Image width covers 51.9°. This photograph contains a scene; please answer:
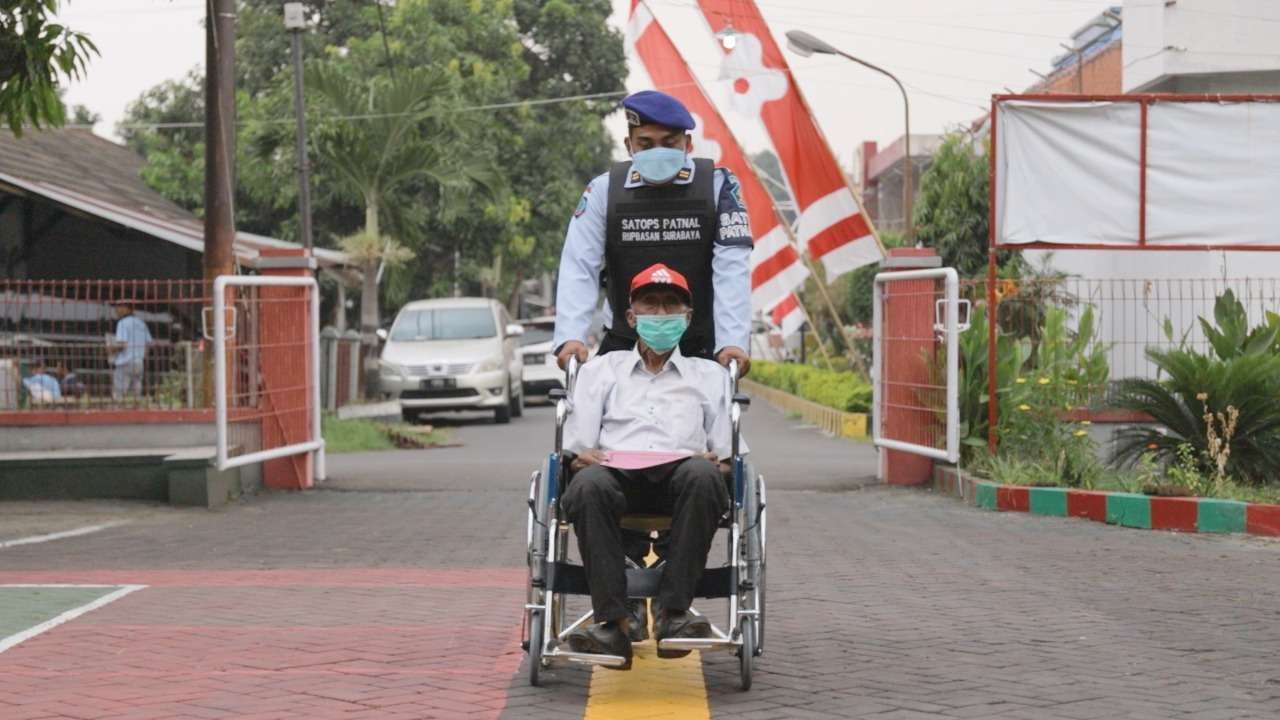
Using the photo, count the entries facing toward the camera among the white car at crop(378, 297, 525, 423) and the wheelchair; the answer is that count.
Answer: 2

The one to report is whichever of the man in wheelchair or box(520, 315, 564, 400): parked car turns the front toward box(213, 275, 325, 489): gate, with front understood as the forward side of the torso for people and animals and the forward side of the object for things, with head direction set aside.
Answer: the parked car

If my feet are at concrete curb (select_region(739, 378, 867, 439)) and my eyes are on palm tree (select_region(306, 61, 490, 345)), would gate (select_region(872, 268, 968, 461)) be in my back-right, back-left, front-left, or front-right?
back-left

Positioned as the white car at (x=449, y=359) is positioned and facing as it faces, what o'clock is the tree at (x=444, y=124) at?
The tree is roughly at 6 o'clock from the white car.

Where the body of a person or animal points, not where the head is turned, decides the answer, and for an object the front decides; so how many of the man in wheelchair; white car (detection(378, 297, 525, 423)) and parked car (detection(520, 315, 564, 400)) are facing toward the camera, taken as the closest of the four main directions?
3

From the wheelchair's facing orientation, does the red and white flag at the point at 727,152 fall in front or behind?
behind

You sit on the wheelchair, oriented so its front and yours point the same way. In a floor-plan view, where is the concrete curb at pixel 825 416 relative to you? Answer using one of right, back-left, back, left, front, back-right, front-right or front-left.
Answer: back

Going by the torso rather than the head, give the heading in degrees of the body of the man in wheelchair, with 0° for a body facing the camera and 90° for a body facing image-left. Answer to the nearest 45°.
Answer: approximately 0°

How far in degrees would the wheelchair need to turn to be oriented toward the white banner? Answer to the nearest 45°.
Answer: approximately 135° to its left

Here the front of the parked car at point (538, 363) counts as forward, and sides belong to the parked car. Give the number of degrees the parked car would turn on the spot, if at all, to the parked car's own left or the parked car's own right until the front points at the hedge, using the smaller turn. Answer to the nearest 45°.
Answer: approximately 45° to the parked car's own left

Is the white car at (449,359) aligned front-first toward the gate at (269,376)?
yes

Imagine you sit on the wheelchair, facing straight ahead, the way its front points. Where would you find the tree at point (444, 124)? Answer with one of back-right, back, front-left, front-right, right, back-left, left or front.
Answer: back

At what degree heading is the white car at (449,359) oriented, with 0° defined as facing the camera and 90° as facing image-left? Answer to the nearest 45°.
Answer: approximately 0°
